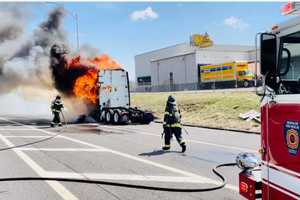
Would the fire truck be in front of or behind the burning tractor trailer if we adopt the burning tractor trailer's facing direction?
behind

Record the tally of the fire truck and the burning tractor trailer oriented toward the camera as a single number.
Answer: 0

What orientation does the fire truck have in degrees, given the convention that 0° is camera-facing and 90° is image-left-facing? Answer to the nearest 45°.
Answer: approximately 135°

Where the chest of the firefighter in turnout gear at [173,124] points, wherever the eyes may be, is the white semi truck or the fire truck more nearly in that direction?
the white semi truck

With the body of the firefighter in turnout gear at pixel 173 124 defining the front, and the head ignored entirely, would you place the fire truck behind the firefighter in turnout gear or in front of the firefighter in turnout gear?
behind

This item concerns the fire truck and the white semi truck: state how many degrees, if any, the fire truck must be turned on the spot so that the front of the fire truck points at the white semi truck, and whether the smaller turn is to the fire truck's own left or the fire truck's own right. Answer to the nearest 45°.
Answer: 0° — it already faces it

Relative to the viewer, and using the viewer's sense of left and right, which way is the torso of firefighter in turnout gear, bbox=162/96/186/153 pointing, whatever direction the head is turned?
facing away from the viewer and to the left of the viewer

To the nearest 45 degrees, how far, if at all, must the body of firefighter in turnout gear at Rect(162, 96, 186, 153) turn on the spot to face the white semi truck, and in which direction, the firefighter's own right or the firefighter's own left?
approximately 45° to the firefighter's own right

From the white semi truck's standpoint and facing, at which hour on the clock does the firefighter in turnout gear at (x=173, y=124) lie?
The firefighter in turnout gear is roughly at 7 o'clock from the white semi truck.

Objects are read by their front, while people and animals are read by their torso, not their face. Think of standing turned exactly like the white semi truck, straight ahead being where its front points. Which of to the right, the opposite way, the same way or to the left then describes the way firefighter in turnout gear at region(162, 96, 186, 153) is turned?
the same way

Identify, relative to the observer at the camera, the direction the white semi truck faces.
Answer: facing away from the viewer and to the left of the viewer

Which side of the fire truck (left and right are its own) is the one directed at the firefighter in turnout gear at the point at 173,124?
front
